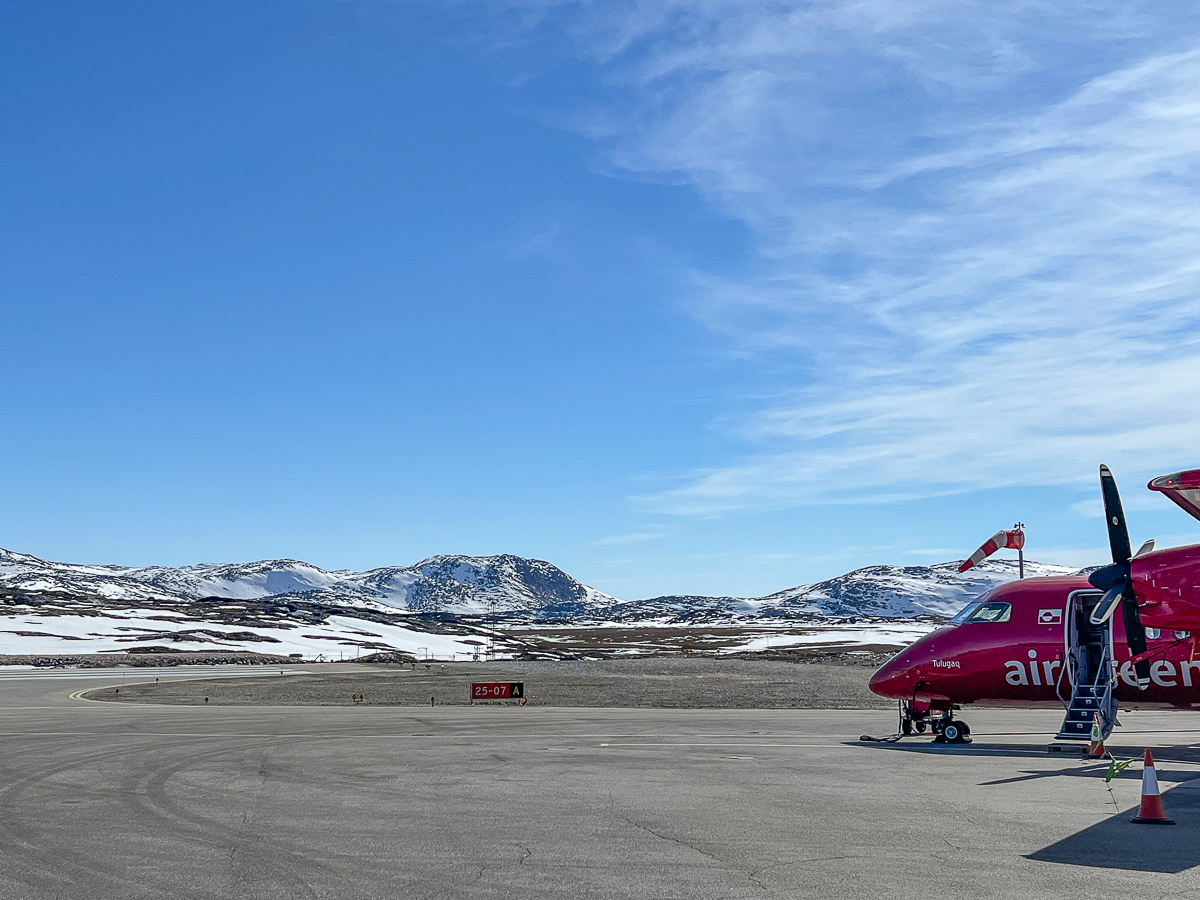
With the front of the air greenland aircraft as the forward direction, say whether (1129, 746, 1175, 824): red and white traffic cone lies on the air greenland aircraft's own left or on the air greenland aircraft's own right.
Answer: on the air greenland aircraft's own left

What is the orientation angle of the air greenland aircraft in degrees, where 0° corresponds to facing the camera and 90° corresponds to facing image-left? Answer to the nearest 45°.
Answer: approximately 90°
